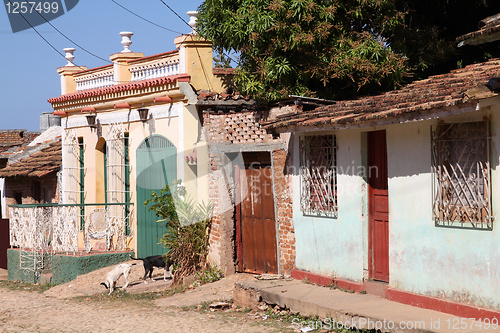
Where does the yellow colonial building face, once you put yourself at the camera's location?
facing the viewer and to the left of the viewer

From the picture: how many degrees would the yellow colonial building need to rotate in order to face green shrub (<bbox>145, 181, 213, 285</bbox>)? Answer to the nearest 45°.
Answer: approximately 45° to its left

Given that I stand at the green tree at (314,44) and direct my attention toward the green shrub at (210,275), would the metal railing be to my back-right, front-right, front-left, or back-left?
front-right

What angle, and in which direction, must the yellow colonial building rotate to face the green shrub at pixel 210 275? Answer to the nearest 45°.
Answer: approximately 90° to its left

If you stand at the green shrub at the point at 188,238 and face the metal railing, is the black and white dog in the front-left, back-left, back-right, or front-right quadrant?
front-left

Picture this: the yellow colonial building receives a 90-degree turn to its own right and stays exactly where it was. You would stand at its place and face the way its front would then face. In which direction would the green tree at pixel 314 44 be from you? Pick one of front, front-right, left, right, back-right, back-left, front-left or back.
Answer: back
